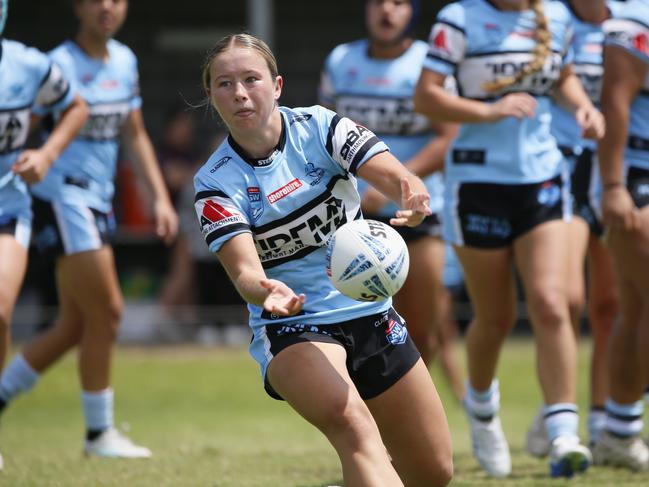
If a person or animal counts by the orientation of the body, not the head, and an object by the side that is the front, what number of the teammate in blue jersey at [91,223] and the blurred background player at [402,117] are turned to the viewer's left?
0

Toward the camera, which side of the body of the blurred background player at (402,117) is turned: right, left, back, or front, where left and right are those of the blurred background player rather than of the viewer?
front

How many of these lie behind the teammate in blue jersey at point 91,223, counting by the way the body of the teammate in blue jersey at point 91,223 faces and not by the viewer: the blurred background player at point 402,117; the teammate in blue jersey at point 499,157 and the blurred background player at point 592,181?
0

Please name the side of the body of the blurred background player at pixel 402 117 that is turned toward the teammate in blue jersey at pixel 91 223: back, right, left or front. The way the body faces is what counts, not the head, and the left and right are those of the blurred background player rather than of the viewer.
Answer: right

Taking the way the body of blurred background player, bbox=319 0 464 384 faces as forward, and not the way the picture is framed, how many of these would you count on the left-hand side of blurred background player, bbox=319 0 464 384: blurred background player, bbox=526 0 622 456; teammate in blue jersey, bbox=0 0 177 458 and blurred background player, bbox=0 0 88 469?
1

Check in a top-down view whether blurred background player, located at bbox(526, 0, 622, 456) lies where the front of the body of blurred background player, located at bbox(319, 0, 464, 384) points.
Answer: no

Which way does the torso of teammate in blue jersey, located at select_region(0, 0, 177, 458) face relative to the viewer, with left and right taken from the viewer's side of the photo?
facing the viewer and to the right of the viewer

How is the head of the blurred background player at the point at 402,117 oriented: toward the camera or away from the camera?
toward the camera
